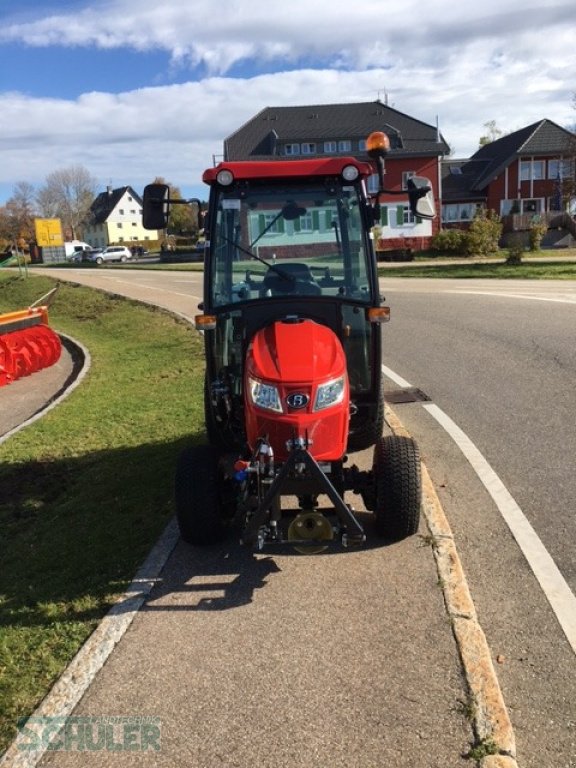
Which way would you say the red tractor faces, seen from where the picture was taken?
facing the viewer

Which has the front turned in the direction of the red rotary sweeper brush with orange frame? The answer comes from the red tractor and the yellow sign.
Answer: the yellow sign

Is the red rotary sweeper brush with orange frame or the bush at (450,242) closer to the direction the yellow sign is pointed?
the red rotary sweeper brush with orange frame

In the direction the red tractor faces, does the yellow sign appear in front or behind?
behind

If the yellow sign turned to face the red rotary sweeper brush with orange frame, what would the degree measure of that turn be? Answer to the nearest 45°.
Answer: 0° — it already faces it

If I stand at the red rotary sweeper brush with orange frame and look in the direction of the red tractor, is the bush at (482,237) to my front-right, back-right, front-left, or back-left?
back-left

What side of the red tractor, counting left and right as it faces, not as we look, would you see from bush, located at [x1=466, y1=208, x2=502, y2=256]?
back

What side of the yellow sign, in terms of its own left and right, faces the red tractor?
front

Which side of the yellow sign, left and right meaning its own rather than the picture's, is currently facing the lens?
front

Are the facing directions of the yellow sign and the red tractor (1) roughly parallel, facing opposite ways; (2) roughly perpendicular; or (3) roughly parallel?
roughly parallel

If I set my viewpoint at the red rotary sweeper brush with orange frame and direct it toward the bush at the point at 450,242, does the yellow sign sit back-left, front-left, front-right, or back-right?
front-left

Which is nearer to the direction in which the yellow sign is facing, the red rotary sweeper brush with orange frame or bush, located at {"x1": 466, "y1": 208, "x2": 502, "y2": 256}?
the red rotary sweeper brush with orange frame

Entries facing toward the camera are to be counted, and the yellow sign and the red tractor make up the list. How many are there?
2
